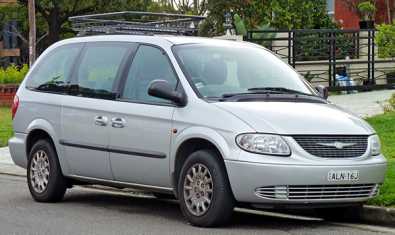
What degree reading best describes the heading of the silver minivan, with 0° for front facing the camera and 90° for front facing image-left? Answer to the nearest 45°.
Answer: approximately 315°

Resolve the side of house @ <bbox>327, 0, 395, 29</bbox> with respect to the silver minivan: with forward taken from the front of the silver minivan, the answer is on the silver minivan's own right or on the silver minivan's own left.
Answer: on the silver minivan's own left

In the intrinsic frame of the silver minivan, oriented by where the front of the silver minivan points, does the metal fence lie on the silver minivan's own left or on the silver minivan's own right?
on the silver minivan's own left

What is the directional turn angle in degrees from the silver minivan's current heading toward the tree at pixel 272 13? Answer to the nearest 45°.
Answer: approximately 135° to its left

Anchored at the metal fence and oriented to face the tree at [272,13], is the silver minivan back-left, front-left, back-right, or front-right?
back-left

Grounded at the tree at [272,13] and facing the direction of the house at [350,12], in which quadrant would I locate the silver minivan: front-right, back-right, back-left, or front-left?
back-right

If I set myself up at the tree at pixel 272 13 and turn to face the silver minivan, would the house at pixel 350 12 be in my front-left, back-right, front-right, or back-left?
back-left

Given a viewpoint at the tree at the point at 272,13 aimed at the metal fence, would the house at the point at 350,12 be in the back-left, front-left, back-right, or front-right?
back-left
